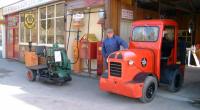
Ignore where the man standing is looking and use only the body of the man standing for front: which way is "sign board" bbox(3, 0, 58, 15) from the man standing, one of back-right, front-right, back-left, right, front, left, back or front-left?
back-right

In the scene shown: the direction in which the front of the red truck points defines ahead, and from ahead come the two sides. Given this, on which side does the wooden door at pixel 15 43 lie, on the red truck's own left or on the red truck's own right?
on the red truck's own right

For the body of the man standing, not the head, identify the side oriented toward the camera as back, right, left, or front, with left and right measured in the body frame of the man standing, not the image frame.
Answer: front

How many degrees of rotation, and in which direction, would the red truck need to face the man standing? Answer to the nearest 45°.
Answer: approximately 90° to its right

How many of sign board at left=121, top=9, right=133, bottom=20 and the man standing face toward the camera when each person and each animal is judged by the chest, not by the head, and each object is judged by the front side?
2

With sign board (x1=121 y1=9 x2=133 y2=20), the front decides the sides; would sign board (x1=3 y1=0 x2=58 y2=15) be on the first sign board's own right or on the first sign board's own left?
on the first sign board's own right

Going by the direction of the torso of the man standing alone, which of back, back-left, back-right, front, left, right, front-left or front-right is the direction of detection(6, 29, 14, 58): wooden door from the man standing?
back-right

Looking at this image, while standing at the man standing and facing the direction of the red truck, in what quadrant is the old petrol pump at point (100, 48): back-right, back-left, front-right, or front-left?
back-left

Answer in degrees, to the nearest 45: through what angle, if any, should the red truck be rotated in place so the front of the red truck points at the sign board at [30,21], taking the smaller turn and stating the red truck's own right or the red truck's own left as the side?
approximately 90° to the red truck's own right

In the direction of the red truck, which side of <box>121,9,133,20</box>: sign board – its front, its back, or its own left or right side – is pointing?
front

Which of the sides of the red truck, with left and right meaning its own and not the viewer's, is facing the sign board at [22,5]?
right

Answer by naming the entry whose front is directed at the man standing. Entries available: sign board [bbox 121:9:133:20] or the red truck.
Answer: the sign board

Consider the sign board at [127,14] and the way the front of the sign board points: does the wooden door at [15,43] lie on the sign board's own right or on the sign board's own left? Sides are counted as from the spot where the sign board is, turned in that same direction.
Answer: on the sign board's own right

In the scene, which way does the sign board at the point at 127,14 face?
toward the camera

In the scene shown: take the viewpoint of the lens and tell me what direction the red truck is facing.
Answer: facing the viewer and to the left of the viewer
